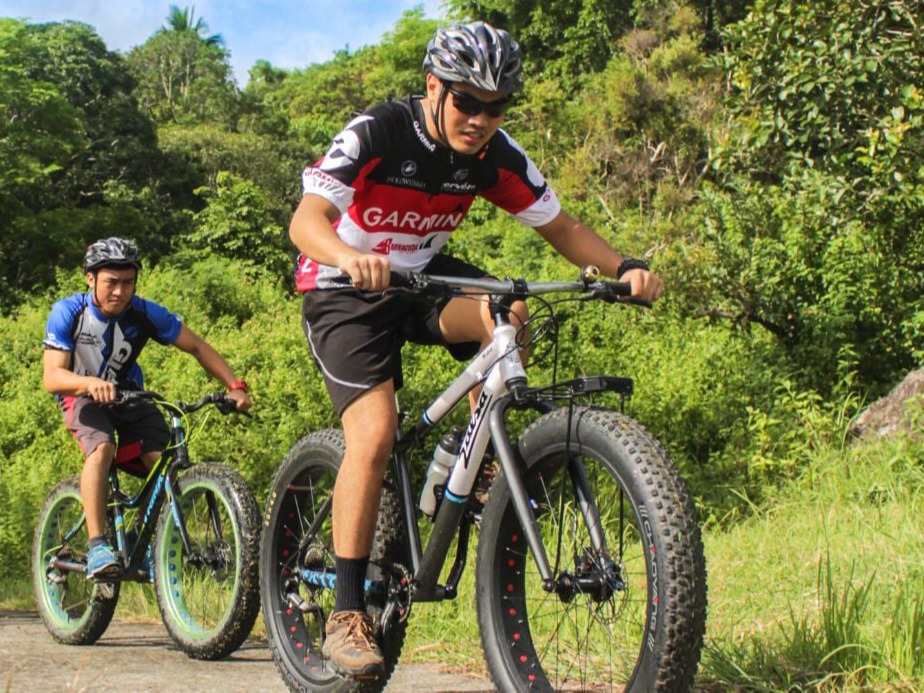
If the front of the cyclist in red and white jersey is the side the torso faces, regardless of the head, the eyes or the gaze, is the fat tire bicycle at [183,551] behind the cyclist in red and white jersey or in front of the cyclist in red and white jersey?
behind

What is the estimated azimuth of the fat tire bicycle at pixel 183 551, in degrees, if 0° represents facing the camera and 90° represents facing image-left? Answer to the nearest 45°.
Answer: approximately 315°

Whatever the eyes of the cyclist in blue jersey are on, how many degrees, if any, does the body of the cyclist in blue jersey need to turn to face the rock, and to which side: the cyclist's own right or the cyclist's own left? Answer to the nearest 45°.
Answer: approximately 45° to the cyclist's own left

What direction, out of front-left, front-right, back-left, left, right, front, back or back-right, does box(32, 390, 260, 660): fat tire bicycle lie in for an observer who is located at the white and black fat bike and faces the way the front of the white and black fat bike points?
back

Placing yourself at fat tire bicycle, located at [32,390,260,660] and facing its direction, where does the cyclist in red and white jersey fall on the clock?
The cyclist in red and white jersey is roughly at 1 o'clock from the fat tire bicycle.

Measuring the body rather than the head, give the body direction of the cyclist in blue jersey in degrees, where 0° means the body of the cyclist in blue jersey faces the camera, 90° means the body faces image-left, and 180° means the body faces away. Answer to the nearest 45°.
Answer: approximately 315°

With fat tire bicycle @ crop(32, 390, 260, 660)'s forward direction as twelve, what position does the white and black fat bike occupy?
The white and black fat bike is roughly at 1 o'clock from the fat tire bicycle.

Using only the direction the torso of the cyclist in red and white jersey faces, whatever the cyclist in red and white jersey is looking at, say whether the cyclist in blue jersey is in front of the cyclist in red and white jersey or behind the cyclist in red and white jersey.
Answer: behind

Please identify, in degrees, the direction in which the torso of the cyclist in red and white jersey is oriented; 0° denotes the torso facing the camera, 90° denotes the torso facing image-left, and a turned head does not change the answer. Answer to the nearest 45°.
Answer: approximately 315°

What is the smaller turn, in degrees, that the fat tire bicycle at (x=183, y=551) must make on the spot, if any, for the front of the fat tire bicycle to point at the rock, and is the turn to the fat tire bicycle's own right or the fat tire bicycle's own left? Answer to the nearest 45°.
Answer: approximately 45° to the fat tire bicycle's own left
